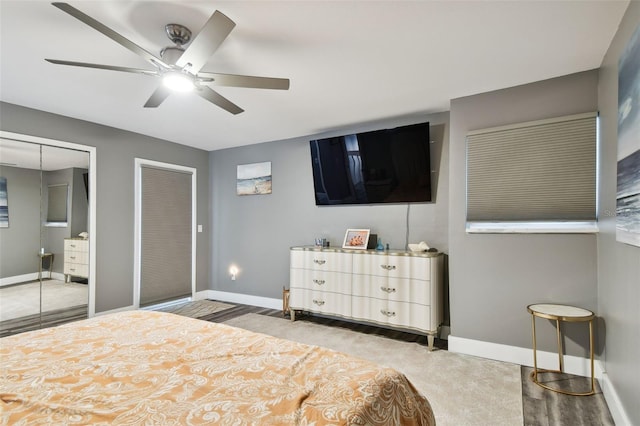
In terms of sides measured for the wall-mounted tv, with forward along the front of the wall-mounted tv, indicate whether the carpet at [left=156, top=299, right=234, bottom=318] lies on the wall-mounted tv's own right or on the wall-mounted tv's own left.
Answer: on the wall-mounted tv's own right

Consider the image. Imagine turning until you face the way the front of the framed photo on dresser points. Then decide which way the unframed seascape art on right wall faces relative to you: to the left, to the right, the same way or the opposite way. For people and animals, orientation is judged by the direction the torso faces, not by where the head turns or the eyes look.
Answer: to the right

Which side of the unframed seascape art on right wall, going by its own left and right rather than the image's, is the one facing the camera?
left

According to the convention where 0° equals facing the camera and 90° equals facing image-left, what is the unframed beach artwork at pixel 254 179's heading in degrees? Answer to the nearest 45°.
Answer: approximately 45°

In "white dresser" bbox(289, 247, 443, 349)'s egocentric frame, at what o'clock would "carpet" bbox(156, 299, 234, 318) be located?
The carpet is roughly at 2 o'clock from the white dresser.

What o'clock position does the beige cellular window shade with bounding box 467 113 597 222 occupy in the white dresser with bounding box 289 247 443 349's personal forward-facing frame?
The beige cellular window shade is roughly at 8 o'clock from the white dresser.
